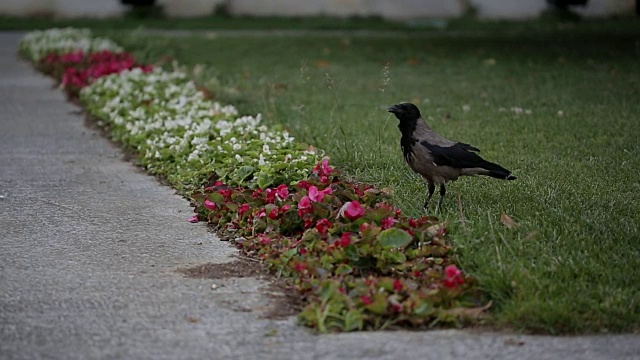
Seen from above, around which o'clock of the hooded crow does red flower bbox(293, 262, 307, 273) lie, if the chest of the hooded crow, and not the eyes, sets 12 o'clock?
The red flower is roughly at 10 o'clock from the hooded crow.

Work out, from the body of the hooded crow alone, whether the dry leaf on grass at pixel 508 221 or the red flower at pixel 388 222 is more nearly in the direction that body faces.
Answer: the red flower

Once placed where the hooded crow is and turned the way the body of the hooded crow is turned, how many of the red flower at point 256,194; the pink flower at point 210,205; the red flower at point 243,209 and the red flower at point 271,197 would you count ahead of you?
4

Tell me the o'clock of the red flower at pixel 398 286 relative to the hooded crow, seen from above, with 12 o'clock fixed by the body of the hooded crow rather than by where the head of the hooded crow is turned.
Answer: The red flower is roughly at 9 o'clock from the hooded crow.

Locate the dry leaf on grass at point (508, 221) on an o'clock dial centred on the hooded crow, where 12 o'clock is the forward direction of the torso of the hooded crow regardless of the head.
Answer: The dry leaf on grass is roughly at 7 o'clock from the hooded crow.

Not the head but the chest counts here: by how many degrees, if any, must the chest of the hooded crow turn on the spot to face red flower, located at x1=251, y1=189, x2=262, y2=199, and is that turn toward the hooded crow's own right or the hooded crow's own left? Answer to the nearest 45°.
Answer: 0° — it already faces it

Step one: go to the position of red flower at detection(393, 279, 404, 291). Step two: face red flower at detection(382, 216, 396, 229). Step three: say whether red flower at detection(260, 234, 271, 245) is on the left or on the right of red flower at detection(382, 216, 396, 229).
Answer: left

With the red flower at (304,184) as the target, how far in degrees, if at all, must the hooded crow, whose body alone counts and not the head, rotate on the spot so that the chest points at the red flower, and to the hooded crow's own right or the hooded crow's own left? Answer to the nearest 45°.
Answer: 0° — it already faces it

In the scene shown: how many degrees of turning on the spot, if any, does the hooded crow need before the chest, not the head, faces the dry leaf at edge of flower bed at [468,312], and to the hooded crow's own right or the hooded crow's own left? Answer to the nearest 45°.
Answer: approximately 90° to the hooded crow's own left

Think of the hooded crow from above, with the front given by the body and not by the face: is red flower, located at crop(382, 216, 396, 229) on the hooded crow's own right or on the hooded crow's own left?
on the hooded crow's own left

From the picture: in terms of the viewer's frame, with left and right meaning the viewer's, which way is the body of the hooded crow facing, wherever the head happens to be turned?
facing to the left of the viewer

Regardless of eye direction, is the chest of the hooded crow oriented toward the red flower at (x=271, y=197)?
yes

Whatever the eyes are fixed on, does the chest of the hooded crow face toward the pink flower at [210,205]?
yes
